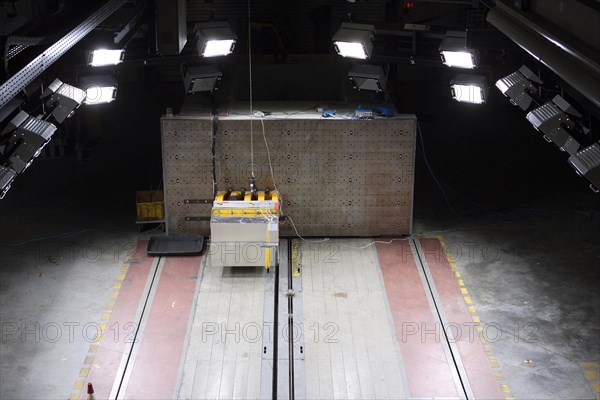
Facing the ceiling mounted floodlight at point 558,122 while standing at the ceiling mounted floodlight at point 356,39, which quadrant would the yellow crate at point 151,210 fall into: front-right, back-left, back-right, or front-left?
back-right

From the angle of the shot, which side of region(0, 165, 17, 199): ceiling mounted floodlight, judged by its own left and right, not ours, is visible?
right

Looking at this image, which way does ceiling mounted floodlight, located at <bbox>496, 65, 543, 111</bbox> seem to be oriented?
to the viewer's left

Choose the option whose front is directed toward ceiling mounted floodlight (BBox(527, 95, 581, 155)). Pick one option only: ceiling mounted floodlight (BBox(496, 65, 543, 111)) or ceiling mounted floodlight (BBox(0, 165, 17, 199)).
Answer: ceiling mounted floodlight (BBox(0, 165, 17, 199))

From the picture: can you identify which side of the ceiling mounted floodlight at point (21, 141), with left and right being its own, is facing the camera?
right

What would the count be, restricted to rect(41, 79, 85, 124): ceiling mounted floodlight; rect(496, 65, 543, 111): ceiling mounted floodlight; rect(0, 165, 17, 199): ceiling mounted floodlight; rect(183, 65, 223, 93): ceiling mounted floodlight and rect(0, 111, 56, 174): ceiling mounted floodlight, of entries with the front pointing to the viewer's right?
3

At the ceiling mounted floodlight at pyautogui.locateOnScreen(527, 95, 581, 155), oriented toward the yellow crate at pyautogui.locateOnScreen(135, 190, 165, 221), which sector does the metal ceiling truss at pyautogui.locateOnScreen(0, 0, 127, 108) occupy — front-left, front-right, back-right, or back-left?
front-left

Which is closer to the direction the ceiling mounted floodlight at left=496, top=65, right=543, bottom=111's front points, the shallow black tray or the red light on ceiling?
the shallow black tray

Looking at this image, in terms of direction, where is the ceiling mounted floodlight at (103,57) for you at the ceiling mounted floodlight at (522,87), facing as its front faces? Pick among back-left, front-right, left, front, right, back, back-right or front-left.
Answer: front

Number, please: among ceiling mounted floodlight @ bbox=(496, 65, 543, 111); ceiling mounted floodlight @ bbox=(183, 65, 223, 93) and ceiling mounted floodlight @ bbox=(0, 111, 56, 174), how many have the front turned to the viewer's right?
1

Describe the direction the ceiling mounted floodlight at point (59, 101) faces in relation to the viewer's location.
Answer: facing to the right of the viewer

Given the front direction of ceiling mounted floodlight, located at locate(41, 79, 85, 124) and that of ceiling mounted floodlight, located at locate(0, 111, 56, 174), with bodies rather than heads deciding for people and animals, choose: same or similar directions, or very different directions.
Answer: same or similar directions
